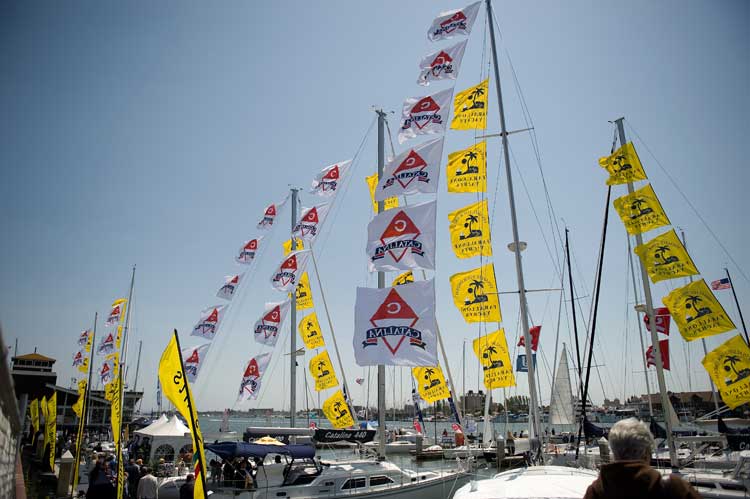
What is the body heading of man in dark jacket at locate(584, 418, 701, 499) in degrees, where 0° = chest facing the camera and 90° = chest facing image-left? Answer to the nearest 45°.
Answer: approximately 180°

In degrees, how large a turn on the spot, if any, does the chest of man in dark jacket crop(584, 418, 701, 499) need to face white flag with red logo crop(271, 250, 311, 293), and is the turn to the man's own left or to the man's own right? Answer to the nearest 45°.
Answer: approximately 45° to the man's own left

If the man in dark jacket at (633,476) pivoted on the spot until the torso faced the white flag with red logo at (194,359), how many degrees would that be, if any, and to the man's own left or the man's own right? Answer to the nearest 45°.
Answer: approximately 45° to the man's own left

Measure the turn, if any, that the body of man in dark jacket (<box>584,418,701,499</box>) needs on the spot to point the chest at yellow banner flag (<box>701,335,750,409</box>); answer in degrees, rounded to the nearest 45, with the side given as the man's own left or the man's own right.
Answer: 0° — they already face it

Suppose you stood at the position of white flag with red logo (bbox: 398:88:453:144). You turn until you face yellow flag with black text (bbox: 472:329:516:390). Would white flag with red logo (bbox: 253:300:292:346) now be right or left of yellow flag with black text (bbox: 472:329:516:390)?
left

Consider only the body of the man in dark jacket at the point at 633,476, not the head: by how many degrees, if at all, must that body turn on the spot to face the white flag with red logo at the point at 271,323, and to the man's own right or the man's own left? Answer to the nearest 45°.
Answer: approximately 45° to the man's own left

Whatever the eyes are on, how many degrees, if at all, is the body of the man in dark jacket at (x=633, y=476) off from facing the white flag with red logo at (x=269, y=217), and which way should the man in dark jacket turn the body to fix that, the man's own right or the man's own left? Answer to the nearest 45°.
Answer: approximately 45° to the man's own left

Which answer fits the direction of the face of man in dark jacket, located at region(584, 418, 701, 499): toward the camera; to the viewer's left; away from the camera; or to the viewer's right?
away from the camera

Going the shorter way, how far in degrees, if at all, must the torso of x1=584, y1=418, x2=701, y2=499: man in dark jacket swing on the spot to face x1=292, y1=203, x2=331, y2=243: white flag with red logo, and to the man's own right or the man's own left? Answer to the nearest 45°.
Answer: approximately 45° to the man's own left

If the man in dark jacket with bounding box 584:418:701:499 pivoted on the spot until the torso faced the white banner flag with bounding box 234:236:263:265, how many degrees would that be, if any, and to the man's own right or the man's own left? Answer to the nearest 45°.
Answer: approximately 45° to the man's own left

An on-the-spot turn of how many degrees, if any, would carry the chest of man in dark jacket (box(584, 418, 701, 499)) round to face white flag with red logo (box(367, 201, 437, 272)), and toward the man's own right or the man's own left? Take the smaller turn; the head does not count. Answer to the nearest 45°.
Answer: approximately 45° to the man's own left

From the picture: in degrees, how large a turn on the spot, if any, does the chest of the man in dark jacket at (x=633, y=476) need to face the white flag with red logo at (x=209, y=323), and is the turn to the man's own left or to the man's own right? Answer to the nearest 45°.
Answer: approximately 45° to the man's own left
